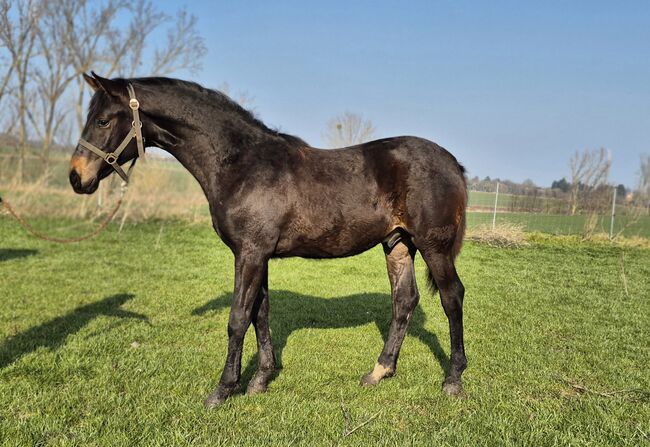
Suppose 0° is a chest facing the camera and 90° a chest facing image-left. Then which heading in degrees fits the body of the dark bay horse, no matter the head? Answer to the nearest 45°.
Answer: approximately 90°

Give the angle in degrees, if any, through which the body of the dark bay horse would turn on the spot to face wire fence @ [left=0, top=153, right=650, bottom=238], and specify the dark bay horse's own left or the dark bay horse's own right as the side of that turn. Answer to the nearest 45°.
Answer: approximately 90° to the dark bay horse's own right

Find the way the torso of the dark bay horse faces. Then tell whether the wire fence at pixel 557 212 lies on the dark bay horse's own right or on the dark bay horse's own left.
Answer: on the dark bay horse's own right
